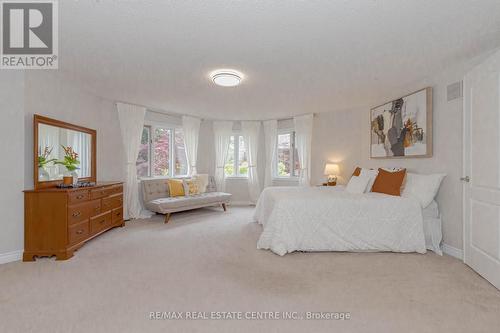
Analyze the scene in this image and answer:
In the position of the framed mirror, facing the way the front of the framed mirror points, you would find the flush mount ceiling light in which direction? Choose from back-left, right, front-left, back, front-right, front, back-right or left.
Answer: front

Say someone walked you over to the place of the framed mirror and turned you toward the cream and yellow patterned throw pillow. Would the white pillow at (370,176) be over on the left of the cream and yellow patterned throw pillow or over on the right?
right

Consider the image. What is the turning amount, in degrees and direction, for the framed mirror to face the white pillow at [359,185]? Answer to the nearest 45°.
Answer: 0° — it already faces it

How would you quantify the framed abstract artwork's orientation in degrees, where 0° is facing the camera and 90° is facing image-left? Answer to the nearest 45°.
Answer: approximately 45°

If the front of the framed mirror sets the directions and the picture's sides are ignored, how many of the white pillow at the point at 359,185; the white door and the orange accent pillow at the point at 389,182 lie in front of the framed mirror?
3

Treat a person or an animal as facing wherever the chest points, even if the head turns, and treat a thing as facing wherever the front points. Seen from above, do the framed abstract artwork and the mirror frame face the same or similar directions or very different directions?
very different directions

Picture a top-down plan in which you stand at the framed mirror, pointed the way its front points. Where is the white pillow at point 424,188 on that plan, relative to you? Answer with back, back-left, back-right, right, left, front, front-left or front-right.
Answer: front

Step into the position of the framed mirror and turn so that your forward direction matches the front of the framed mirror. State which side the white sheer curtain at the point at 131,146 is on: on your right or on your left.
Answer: on your left

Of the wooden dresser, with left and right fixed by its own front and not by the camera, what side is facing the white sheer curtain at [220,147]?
left

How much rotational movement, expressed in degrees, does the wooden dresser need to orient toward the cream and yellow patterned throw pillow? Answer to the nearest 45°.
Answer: approximately 90° to its left

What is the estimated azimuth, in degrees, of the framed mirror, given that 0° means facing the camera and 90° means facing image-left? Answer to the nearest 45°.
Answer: approximately 315°

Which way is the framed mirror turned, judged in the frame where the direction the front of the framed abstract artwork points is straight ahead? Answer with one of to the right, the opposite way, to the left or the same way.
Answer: the opposite way

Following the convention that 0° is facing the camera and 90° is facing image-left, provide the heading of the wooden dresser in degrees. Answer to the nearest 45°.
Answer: approximately 315°

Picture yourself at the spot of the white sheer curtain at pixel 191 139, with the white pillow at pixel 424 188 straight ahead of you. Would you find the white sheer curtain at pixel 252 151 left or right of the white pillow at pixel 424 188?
left

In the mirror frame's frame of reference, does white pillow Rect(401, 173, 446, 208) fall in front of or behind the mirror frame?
in front

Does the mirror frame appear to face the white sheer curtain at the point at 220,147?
no

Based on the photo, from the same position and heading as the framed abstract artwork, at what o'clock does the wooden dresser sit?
The wooden dresser is roughly at 12 o'clock from the framed abstract artwork.

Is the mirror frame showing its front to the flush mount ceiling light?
yes

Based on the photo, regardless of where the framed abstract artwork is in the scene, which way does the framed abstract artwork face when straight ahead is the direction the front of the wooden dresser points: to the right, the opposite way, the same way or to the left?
the opposite way

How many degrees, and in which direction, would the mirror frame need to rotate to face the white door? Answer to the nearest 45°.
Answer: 0° — it already faces it

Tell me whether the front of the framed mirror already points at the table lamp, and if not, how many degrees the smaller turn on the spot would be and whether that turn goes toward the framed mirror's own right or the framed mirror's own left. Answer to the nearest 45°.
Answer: approximately 45° to the framed mirror's own left

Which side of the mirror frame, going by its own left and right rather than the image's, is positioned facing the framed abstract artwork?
front
